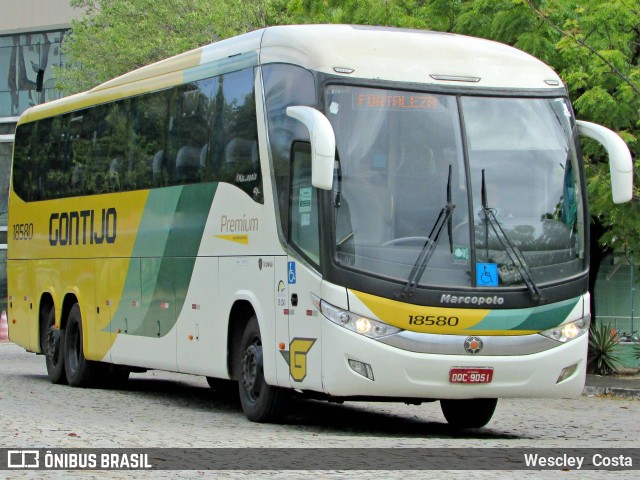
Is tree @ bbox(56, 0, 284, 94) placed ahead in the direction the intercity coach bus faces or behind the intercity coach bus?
behind

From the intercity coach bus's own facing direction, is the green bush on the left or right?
on its left

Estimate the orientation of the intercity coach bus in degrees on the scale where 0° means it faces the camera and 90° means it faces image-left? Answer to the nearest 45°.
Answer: approximately 315°

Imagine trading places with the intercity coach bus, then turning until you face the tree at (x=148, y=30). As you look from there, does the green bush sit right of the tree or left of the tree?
right
